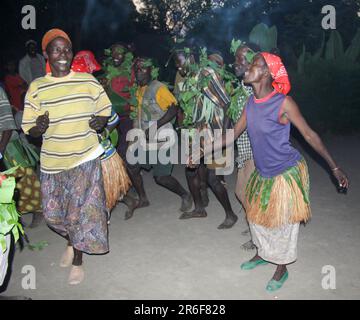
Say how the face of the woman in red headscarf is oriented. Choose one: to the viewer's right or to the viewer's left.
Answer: to the viewer's left

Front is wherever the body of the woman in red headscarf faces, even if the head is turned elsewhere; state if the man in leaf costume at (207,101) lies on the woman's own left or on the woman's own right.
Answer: on the woman's own right

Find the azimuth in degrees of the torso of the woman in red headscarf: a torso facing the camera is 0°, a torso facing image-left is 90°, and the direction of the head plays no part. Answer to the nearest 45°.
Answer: approximately 45°
